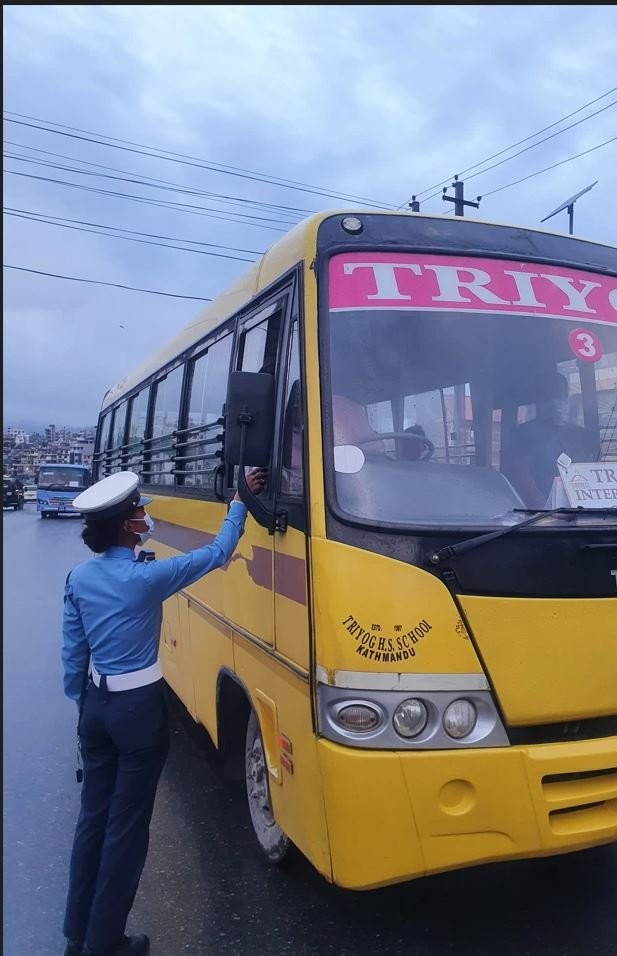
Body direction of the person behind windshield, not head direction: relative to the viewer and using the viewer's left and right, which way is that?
facing the viewer and to the right of the viewer

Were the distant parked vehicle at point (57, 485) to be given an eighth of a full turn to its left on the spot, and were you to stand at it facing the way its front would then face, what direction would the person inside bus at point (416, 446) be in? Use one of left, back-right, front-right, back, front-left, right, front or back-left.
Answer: front-right

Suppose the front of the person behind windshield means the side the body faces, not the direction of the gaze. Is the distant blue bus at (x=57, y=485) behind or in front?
behind

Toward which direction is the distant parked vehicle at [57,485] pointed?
toward the camera

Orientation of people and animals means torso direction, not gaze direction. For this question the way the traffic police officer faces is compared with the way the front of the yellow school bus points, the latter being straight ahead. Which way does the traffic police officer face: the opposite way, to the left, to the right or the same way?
to the left

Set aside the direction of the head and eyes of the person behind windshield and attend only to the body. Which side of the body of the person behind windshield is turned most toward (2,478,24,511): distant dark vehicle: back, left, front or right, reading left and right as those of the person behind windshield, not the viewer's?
back

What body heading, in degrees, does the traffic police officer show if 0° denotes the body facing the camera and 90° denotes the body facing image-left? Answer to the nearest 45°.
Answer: approximately 225°

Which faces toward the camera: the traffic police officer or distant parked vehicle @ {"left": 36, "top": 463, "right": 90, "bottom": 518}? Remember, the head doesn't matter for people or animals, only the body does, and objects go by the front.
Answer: the distant parked vehicle

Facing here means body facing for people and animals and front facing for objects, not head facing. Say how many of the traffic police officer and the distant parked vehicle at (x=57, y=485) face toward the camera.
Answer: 1

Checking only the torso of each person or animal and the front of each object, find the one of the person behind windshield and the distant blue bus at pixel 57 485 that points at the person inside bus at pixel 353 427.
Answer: the distant blue bus

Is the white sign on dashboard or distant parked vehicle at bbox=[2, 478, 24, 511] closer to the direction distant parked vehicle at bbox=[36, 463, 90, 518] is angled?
the white sign on dashboard

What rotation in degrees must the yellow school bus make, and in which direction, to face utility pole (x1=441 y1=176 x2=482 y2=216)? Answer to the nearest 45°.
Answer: approximately 135° to its left

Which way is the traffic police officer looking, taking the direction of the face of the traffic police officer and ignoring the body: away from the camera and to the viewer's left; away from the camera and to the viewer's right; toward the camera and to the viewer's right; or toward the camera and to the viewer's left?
away from the camera and to the viewer's right

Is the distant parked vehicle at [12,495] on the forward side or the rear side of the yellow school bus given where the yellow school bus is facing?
on the rear side
